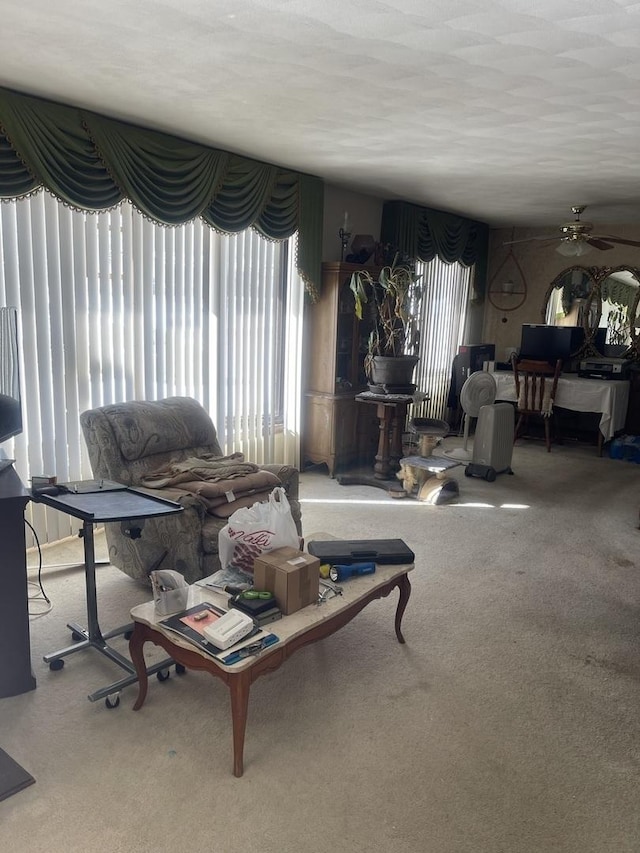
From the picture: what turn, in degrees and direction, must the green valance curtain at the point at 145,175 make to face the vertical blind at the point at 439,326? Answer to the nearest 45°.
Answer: approximately 90° to its left

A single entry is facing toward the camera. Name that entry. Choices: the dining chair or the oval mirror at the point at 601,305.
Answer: the oval mirror

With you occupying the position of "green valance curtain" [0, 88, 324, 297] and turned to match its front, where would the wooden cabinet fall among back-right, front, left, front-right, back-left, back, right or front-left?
left

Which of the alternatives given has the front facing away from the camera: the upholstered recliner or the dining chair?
the dining chair

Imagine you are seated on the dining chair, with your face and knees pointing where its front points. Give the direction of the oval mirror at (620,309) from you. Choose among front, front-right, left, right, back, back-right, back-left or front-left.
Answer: front-right

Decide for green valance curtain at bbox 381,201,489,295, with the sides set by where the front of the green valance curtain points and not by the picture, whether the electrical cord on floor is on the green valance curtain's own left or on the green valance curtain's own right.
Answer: on the green valance curtain's own right

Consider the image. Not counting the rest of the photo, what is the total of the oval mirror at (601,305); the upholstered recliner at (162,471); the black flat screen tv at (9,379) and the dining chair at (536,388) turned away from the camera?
1

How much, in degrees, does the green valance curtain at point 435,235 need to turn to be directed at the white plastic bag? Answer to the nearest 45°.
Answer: approximately 45° to its right

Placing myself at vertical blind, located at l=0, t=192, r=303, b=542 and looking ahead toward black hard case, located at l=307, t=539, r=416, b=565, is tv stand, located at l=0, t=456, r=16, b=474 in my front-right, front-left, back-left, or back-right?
front-right

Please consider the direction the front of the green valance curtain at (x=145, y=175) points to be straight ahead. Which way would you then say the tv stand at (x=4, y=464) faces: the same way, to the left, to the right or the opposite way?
the same way

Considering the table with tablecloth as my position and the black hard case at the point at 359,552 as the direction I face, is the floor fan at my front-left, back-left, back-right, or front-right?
front-right

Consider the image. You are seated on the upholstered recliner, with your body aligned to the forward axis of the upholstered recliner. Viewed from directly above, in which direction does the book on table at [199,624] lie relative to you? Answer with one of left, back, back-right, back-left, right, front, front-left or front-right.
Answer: front-right

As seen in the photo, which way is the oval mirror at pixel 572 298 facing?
toward the camera

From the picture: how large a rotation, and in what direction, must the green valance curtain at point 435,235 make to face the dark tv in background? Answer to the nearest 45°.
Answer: approximately 90° to its left

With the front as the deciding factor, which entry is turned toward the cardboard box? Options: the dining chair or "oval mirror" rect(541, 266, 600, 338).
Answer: the oval mirror

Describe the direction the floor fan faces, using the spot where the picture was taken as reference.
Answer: facing the viewer and to the right of the viewer

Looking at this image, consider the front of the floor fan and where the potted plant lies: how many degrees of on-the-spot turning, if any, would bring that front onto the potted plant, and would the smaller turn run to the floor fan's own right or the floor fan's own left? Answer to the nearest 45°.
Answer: approximately 90° to the floor fan's own right

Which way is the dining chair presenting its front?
away from the camera

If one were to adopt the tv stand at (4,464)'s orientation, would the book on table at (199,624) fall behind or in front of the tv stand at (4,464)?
in front

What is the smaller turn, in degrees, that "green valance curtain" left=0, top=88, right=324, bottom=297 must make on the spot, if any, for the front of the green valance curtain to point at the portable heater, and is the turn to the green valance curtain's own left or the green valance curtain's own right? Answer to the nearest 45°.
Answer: approximately 45° to the green valance curtain's own left

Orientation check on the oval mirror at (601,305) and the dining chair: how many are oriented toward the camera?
1

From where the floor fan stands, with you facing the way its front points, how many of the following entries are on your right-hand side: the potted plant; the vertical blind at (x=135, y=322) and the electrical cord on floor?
3

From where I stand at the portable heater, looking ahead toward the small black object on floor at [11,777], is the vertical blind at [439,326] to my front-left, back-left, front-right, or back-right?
back-right
